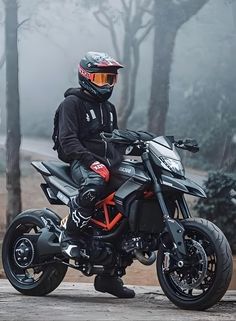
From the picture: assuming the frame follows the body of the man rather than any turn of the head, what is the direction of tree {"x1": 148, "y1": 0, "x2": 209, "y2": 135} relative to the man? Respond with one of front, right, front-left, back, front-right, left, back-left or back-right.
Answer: back-left

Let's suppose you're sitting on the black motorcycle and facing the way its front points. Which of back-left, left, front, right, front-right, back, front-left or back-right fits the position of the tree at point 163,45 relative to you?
back-left

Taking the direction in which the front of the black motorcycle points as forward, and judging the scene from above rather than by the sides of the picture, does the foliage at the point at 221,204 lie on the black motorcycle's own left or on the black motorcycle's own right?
on the black motorcycle's own left

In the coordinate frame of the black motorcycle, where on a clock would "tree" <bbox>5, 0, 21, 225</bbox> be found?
The tree is roughly at 7 o'clock from the black motorcycle.

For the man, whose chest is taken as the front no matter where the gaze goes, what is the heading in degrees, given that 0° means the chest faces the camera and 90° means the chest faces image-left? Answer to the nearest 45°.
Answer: approximately 315°

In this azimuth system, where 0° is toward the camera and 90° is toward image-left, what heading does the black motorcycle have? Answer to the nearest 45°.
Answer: approximately 315°

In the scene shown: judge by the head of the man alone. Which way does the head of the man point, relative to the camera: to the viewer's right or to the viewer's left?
to the viewer's right

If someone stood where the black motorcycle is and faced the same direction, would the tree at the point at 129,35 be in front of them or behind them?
behind
